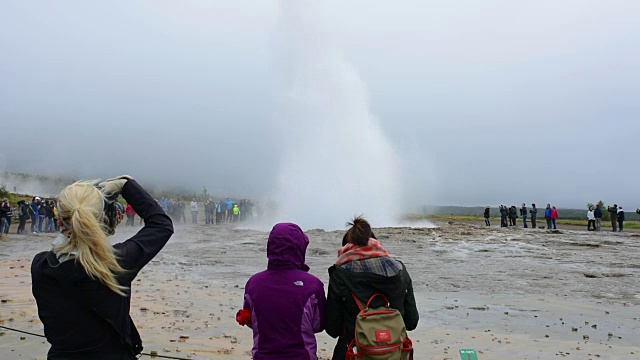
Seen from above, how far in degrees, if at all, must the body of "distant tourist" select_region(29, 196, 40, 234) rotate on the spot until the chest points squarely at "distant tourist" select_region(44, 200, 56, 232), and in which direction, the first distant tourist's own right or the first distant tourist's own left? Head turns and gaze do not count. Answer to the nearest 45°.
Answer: approximately 45° to the first distant tourist's own left

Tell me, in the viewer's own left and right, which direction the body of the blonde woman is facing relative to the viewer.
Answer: facing away from the viewer and to the right of the viewer

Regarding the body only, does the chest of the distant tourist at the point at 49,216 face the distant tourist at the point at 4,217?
no

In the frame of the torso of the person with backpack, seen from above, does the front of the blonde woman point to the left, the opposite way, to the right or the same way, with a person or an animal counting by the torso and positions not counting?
the same way

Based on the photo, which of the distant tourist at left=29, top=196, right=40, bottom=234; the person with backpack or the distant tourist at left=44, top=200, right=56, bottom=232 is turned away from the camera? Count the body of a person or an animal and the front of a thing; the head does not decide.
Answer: the person with backpack

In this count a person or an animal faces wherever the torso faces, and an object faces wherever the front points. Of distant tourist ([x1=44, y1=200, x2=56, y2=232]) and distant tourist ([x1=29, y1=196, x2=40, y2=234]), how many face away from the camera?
0

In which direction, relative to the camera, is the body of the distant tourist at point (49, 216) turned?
to the viewer's right

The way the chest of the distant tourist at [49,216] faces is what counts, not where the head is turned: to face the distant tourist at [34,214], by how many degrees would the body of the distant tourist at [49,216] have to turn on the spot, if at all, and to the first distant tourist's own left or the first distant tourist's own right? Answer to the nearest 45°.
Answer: approximately 135° to the first distant tourist's own right

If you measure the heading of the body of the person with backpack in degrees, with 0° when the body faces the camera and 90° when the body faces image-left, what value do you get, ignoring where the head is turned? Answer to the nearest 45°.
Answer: approximately 180°

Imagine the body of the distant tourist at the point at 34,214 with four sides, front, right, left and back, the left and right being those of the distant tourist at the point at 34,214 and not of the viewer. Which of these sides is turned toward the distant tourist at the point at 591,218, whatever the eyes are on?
front

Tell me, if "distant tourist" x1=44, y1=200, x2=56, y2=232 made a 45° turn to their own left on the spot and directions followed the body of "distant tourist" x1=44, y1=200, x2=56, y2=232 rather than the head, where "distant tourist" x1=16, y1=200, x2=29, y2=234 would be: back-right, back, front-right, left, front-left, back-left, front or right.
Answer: back

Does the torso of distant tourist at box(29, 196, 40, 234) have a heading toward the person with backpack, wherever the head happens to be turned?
no

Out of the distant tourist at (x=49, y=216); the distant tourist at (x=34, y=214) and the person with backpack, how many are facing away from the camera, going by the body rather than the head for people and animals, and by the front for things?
1

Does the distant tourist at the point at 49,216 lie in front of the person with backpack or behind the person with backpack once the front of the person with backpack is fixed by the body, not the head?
in front

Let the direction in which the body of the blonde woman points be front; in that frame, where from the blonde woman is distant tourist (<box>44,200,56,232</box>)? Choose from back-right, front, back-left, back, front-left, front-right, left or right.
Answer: front-left

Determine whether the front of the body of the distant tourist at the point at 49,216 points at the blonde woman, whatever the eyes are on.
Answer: no

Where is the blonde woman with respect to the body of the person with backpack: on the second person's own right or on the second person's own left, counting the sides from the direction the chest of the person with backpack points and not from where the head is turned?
on the second person's own left

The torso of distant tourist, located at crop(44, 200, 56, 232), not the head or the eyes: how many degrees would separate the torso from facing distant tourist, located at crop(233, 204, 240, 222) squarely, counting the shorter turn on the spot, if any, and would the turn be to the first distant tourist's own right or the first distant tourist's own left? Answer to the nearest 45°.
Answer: approximately 45° to the first distant tourist's own left

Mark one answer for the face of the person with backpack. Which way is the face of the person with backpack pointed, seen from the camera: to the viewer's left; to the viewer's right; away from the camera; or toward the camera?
away from the camera

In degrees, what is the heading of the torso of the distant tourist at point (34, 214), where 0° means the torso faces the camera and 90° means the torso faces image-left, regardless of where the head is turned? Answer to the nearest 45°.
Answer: approximately 270°
